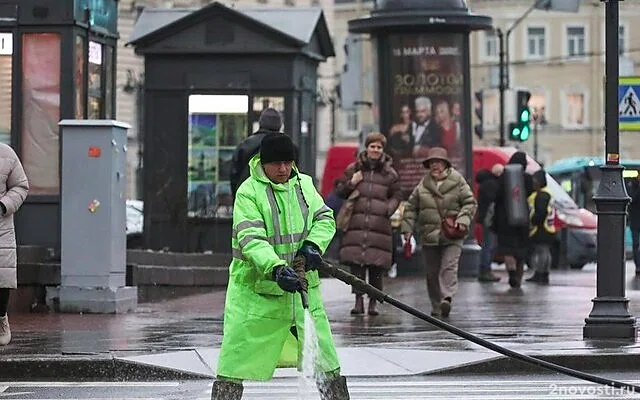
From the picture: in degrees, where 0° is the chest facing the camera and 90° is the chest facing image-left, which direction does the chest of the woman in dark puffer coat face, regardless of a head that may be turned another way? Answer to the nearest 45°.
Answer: approximately 0°

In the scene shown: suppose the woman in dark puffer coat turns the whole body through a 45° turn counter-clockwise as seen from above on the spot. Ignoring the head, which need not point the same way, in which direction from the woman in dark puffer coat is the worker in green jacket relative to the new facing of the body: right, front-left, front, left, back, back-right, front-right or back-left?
front-right

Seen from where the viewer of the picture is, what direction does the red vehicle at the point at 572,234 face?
facing the viewer and to the right of the viewer

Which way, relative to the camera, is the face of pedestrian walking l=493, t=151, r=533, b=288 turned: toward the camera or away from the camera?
away from the camera

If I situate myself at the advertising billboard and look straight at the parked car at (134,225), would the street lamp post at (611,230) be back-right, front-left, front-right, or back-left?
back-left

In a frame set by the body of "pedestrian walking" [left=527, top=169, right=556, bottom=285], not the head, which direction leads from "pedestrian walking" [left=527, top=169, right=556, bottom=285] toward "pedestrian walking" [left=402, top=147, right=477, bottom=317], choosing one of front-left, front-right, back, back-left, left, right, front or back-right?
left

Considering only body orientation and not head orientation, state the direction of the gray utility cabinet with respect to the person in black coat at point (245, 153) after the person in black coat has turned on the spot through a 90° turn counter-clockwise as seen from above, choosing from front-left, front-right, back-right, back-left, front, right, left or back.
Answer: front

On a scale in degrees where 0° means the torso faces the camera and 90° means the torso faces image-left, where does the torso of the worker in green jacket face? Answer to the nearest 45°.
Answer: approximately 315°

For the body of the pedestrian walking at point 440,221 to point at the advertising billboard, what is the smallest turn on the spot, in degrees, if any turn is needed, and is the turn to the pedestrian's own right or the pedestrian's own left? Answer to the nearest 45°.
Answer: approximately 180°

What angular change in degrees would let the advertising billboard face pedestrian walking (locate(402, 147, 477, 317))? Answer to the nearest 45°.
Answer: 0° — it already faces them
